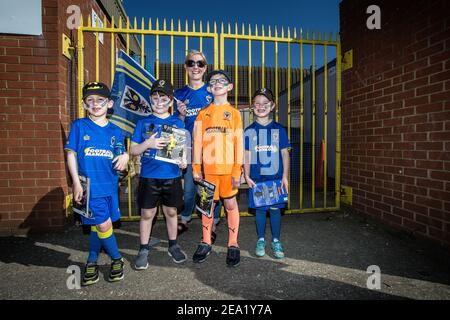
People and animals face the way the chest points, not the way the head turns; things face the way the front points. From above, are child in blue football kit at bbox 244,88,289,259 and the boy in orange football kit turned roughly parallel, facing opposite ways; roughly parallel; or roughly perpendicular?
roughly parallel

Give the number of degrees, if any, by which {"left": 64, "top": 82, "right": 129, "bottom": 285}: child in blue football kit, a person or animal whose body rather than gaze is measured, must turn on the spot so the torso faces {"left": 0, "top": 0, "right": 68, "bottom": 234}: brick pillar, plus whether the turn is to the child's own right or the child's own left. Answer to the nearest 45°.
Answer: approximately 135° to the child's own right

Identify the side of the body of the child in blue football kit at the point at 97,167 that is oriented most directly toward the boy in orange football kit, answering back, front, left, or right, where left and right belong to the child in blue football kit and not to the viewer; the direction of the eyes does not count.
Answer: left

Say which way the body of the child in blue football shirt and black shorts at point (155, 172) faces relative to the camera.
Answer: toward the camera

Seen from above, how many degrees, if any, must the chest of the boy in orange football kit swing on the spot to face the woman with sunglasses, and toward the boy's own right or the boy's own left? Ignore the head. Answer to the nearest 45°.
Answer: approximately 135° to the boy's own right

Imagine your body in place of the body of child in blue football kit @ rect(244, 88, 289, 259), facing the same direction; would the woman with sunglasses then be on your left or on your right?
on your right

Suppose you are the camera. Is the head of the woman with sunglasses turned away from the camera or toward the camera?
toward the camera

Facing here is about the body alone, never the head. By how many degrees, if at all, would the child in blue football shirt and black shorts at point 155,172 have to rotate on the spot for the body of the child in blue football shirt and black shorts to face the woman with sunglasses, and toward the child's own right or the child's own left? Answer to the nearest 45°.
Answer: approximately 135° to the child's own left

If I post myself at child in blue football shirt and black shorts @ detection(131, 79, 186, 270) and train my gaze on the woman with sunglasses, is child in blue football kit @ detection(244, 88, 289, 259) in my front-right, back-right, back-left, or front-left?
front-right

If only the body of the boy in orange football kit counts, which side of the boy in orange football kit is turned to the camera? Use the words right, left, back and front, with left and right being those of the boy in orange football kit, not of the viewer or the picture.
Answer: front

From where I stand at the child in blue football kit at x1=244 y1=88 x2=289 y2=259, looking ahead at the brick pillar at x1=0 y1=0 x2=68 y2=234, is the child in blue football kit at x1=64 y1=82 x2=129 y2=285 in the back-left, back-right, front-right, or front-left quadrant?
front-left
